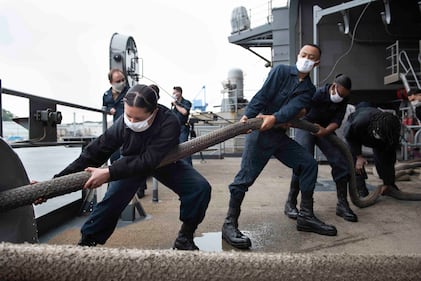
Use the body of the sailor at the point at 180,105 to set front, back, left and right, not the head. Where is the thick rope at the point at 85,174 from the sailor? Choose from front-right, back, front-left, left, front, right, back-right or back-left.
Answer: front-left

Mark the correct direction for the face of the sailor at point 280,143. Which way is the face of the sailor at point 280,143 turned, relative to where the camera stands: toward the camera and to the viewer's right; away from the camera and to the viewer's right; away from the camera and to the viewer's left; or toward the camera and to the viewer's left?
toward the camera and to the viewer's left

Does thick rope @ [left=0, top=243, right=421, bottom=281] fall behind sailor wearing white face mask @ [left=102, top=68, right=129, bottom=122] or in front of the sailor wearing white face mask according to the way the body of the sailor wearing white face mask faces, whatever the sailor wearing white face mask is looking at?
in front

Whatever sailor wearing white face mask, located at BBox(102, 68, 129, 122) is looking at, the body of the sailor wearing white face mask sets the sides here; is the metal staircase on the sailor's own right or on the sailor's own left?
on the sailor's own left

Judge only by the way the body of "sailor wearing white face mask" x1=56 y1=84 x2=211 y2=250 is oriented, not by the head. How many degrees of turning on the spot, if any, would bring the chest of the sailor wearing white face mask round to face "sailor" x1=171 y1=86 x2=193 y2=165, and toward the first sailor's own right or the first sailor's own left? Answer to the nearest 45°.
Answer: approximately 135° to the first sailor's own right

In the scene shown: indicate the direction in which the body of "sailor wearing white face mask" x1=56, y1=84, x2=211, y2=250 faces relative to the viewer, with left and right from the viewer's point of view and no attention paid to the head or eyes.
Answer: facing the viewer and to the left of the viewer

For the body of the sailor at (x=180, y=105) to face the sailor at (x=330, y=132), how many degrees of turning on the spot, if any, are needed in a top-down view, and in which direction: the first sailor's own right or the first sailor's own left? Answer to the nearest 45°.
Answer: approximately 90° to the first sailor's own left

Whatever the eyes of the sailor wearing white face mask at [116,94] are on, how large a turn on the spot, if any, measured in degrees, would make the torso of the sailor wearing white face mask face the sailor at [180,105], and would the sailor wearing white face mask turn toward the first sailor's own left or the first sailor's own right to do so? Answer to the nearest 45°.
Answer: approximately 90° to the first sailor's own left

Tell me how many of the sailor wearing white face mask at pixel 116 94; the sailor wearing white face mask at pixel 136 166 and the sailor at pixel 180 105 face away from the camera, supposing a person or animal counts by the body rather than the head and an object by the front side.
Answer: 0

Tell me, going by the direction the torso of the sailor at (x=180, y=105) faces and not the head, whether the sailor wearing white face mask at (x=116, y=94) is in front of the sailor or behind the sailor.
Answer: in front

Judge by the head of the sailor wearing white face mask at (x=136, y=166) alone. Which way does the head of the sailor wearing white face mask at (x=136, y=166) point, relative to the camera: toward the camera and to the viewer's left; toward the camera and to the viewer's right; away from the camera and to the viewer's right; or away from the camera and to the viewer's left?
toward the camera and to the viewer's left

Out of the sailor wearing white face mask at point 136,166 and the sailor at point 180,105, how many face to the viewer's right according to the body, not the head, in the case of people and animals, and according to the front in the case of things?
0

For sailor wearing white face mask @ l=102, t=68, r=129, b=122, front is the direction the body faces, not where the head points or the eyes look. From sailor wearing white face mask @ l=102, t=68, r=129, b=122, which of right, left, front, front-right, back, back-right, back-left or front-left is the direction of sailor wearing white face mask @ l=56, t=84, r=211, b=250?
front-right

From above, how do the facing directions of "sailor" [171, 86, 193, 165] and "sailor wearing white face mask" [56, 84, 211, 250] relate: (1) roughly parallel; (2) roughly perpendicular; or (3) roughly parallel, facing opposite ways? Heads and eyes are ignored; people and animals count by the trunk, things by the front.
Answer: roughly parallel
